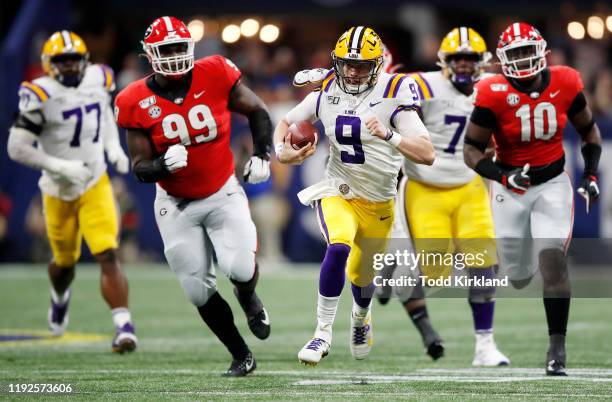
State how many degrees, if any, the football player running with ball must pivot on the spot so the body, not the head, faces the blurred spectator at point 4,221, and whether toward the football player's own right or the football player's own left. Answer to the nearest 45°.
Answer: approximately 135° to the football player's own right

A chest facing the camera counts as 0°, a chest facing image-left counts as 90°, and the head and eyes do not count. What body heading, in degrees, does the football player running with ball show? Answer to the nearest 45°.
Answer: approximately 0°
